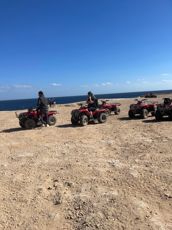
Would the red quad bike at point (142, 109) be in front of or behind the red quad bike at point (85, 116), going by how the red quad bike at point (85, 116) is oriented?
behind

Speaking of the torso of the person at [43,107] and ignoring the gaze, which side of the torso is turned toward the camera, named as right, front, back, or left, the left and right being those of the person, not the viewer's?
left

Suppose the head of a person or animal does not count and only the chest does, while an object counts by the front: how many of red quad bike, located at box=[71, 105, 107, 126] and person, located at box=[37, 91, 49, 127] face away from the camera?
0

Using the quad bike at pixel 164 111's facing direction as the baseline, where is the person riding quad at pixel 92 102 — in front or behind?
in front

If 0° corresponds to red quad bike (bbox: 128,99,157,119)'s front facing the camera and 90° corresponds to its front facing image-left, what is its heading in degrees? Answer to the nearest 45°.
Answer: approximately 45°

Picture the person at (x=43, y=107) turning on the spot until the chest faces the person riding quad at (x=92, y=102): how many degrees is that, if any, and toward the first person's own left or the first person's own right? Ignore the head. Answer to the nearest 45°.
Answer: approximately 180°

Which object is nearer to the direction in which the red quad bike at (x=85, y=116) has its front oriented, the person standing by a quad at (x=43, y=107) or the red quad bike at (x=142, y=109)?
the person standing by a quad

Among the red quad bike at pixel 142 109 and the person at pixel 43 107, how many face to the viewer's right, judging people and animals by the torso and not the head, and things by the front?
0

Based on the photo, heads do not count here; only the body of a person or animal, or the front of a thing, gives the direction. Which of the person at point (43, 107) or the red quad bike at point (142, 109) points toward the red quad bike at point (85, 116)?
the red quad bike at point (142, 109)

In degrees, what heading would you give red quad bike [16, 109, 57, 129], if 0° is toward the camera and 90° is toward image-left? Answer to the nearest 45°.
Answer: approximately 45°

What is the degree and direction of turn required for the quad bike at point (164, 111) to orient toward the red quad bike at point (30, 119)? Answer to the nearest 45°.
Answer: approximately 45° to its right

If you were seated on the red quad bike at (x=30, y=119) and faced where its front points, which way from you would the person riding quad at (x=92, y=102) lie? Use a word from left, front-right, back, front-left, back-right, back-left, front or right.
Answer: back-left

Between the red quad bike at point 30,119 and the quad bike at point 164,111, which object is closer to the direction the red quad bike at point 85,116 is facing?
the red quad bike

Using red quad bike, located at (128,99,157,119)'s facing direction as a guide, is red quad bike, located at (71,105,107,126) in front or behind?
in front

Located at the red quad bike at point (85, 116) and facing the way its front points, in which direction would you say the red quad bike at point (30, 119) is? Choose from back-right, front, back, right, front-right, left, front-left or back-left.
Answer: front-right
